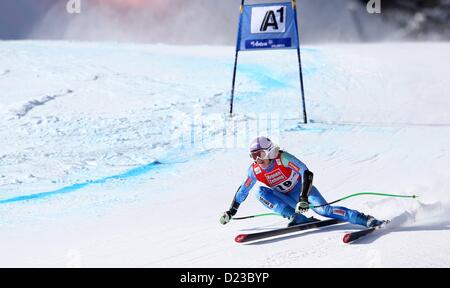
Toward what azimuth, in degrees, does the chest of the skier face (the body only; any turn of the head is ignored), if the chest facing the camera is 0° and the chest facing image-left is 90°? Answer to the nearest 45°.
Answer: approximately 45°
